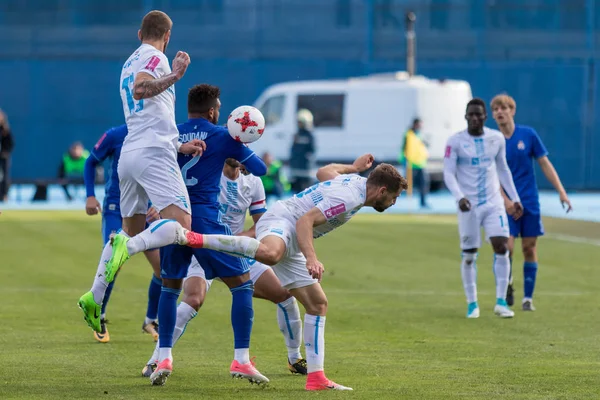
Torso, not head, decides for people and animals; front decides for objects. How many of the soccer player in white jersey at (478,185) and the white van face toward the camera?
1

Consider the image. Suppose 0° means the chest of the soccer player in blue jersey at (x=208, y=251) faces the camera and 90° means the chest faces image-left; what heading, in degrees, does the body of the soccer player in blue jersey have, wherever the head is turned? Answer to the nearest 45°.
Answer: approximately 225°

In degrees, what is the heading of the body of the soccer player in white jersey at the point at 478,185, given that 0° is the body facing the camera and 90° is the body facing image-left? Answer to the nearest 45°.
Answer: approximately 0°

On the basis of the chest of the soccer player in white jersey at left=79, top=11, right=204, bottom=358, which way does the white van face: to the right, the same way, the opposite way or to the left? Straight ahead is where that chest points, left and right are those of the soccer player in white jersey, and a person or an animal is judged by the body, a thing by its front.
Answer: to the left

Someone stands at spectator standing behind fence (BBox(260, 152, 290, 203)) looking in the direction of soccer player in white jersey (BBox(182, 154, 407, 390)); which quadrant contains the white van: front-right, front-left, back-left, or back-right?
back-left

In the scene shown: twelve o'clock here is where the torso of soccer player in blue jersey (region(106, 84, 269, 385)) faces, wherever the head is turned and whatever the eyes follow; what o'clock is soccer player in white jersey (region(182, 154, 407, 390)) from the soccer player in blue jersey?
The soccer player in white jersey is roughly at 2 o'clock from the soccer player in blue jersey.

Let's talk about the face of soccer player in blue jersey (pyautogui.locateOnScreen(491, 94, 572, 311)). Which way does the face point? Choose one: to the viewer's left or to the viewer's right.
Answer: to the viewer's left

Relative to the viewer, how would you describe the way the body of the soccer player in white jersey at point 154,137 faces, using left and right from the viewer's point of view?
facing away from the viewer and to the right of the viewer
